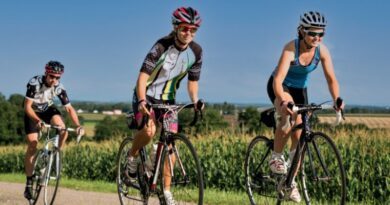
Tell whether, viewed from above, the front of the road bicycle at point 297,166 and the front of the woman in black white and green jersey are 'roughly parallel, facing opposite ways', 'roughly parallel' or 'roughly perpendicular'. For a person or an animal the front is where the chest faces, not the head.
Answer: roughly parallel

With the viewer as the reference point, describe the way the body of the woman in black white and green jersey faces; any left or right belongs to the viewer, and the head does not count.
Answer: facing the viewer and to the right of the viewer

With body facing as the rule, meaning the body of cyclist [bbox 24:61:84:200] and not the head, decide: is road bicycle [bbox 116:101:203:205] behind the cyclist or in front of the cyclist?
in front

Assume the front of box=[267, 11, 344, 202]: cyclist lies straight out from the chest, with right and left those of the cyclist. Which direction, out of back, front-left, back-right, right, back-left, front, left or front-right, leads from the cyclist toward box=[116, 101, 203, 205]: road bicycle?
back-right

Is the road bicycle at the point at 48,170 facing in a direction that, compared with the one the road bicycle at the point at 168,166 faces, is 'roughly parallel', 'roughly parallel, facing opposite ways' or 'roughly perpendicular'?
roughly parallel

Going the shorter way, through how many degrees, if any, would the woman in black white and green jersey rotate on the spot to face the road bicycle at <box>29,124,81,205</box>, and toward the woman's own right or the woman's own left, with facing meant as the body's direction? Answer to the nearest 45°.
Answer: approximately 180°

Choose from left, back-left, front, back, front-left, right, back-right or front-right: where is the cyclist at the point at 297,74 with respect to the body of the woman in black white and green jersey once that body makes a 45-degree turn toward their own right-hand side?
left

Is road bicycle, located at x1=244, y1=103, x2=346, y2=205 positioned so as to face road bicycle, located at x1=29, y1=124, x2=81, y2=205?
no

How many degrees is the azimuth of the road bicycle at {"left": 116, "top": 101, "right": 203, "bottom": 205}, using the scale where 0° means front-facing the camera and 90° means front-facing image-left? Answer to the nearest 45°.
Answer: approximately 315°

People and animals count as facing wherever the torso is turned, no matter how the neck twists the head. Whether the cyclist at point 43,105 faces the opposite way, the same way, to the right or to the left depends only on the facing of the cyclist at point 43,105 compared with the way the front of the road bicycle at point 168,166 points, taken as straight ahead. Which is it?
the same way

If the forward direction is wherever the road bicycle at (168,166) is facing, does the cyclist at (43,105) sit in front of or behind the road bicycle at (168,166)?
behind

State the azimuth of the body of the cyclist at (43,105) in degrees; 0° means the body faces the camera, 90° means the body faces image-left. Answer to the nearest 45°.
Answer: approximately 315°

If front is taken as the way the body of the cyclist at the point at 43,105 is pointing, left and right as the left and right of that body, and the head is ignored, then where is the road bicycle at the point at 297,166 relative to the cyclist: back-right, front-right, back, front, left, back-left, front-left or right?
front

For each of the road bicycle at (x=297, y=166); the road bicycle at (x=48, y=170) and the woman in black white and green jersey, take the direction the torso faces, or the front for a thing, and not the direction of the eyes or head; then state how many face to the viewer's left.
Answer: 0

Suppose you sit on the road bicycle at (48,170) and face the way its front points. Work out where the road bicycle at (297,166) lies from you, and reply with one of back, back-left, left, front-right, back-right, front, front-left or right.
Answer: front

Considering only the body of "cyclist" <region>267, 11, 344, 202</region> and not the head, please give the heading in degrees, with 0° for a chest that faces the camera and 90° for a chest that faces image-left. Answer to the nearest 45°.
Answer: approximately 315°

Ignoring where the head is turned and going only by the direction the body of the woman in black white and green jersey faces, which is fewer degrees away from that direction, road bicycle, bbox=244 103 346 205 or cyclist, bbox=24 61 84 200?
the road bicycle

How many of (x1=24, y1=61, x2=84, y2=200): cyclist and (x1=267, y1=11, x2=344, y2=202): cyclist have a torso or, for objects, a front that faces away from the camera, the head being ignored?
0
